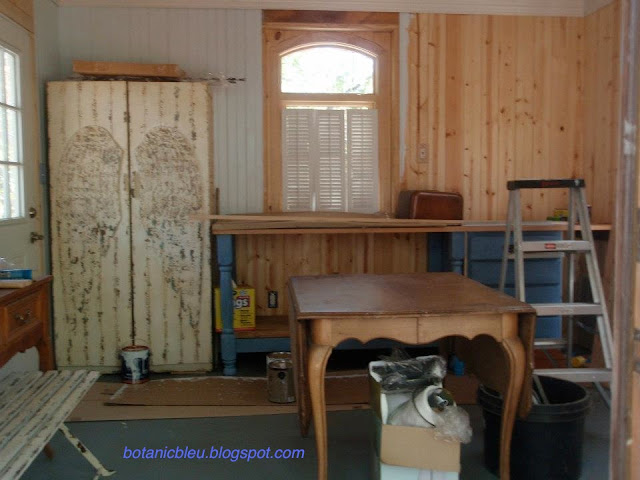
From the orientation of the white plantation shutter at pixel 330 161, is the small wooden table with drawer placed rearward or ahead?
ahead

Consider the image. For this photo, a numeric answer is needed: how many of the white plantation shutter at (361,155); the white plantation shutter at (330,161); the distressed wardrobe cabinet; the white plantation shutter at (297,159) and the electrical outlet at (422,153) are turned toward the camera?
5

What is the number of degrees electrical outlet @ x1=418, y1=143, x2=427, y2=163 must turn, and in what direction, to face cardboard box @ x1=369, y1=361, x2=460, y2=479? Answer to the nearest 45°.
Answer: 0° — it already faces it

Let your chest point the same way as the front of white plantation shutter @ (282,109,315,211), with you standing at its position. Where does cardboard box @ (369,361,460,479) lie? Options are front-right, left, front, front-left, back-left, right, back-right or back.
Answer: front

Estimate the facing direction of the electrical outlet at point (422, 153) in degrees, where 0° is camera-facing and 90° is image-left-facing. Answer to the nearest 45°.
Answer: approximately 0°

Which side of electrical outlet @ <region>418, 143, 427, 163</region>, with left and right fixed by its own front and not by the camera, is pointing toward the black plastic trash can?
front

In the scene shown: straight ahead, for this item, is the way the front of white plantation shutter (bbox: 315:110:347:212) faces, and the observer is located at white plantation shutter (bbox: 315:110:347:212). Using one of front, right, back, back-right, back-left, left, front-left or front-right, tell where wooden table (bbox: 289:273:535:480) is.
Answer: front

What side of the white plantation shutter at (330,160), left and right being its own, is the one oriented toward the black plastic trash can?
front

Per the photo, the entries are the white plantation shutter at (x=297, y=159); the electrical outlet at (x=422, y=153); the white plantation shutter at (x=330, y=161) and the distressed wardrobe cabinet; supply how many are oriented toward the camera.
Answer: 4

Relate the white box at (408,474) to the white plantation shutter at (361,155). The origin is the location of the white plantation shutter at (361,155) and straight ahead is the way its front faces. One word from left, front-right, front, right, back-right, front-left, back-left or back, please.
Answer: front

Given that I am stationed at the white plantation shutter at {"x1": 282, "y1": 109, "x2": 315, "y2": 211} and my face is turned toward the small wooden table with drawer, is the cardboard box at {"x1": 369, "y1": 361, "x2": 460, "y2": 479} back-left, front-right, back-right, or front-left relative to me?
front-left

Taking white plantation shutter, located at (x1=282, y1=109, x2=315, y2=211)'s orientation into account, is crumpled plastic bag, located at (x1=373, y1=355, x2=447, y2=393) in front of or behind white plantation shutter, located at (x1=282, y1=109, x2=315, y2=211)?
in front

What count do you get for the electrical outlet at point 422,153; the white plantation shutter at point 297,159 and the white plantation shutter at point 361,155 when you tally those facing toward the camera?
3

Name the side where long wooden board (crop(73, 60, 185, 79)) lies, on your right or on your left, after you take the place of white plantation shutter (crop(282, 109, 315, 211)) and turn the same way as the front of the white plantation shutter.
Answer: on your right

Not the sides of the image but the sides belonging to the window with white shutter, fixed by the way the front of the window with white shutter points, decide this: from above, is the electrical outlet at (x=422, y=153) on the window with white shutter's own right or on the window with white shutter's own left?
on the window with white shutter's own left

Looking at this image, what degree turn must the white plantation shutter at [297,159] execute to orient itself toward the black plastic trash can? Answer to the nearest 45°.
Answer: approximately 45° to its left

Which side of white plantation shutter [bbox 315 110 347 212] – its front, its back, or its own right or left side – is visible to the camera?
front

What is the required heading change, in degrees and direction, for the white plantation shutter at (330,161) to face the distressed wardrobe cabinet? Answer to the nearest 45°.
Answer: approximately 45° to its right

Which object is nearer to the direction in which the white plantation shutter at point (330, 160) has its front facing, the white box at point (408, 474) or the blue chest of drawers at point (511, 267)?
the white box

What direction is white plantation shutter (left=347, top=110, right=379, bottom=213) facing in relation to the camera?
toward the camera

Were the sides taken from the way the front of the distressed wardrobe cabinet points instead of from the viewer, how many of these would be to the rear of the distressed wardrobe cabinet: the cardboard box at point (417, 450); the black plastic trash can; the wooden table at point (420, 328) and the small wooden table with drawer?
0

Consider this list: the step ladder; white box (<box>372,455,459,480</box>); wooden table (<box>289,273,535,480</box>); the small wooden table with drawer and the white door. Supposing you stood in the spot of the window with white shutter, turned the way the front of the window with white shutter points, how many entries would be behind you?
0

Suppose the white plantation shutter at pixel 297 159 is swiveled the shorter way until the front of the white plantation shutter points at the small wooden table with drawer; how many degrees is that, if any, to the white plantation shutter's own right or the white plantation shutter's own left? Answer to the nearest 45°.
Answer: approximately 45° to the white plantation shutter's own right
